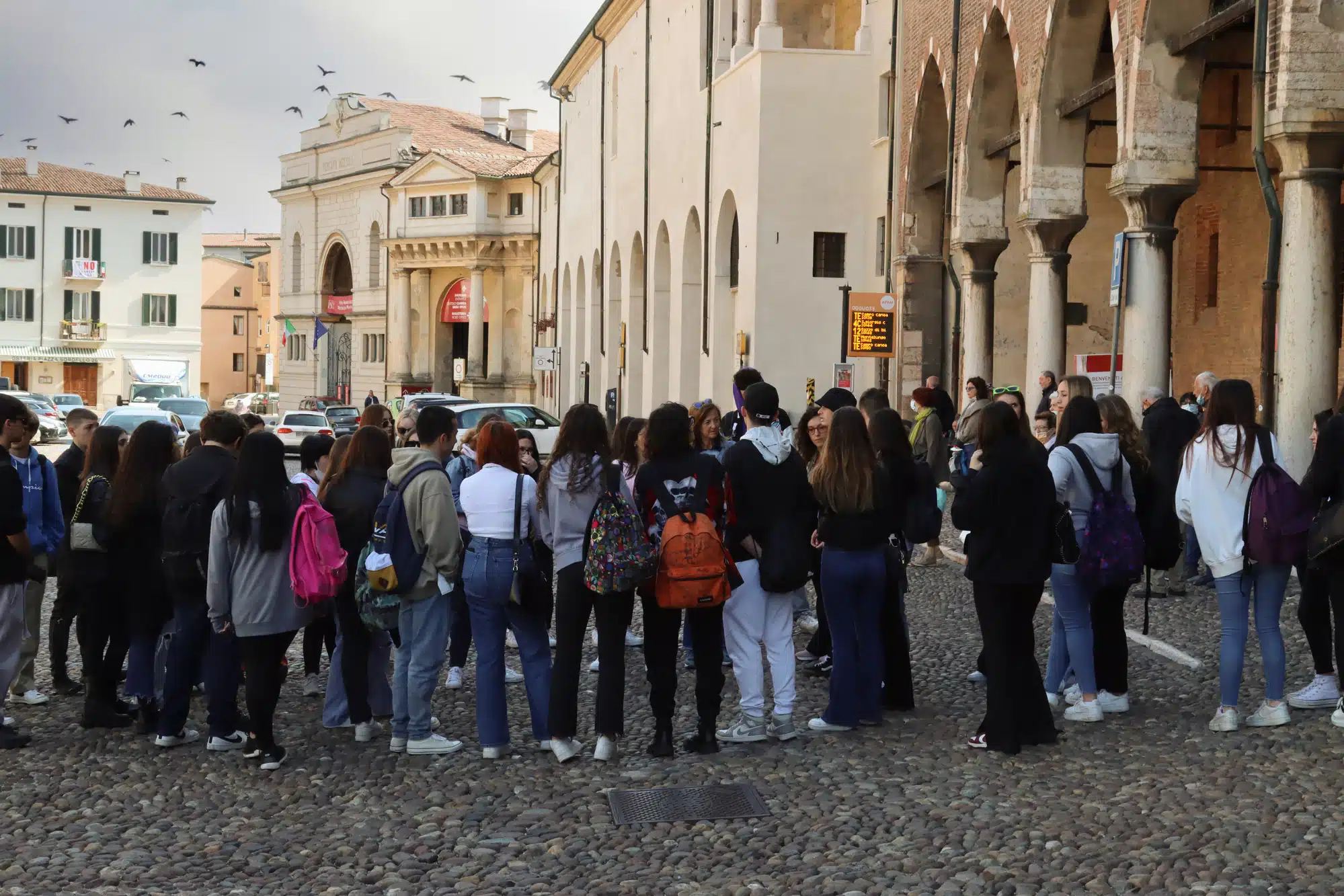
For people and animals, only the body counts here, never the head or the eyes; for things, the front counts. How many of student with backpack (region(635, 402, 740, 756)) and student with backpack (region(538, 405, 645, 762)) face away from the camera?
2

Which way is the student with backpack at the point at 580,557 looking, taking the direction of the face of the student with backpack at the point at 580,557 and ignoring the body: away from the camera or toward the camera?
away from the camera

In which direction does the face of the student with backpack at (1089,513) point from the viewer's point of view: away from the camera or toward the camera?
away from the camera

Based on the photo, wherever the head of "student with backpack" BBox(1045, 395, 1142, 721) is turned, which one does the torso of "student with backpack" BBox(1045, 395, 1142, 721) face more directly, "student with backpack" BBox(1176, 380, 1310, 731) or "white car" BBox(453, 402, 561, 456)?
the white car

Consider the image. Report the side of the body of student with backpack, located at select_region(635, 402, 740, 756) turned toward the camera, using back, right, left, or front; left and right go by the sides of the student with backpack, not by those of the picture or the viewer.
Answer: back

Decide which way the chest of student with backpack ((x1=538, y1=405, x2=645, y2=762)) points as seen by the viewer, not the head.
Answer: away from the camera

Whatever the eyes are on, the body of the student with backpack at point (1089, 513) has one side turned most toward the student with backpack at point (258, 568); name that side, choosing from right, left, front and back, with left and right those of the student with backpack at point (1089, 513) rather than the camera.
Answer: left

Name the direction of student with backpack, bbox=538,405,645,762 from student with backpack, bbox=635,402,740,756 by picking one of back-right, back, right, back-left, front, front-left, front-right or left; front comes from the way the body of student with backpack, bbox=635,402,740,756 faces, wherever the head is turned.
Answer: left

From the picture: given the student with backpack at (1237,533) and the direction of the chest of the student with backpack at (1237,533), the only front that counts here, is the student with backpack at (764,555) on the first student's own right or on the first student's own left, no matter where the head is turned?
on the first student's own left

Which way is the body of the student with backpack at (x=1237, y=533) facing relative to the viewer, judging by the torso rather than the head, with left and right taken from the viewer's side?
facing away from the viewer and to the left of the viewer

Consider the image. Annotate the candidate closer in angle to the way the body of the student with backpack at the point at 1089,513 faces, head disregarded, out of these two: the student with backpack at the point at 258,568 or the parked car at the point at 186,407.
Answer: the parked car
